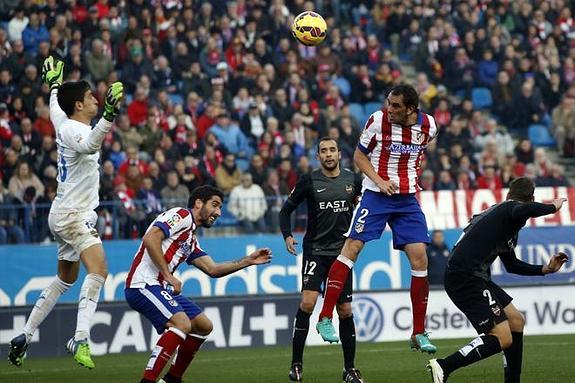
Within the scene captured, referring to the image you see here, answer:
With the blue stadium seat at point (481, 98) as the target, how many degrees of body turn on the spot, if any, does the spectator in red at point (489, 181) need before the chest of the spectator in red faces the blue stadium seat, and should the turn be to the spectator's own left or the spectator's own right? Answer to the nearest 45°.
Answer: approximately 180°

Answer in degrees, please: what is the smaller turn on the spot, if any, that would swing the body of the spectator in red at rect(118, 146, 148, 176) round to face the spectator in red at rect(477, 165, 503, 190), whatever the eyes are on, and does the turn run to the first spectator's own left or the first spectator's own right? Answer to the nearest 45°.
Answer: approximately 90° to the first spectator's own left

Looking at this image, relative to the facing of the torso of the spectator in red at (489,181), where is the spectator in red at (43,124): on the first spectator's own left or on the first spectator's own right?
on the first spectator's own right

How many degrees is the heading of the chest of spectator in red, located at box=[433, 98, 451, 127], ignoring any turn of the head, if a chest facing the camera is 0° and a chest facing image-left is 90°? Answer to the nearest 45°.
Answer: approximately 0°

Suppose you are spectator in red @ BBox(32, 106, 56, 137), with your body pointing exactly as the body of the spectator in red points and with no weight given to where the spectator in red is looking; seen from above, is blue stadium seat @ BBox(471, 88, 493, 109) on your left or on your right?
on your left
